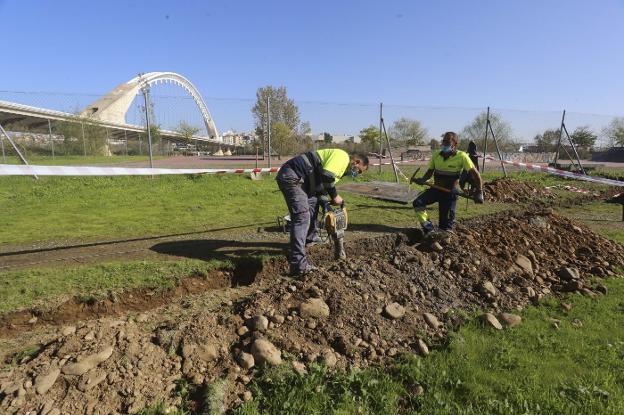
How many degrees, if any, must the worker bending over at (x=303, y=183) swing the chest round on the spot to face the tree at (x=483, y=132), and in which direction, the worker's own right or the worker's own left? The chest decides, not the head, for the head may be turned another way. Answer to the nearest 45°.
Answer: approximately 45° to the worker's own left

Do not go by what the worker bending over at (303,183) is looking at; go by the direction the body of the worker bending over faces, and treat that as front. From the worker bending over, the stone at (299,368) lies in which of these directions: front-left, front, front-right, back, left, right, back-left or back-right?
right

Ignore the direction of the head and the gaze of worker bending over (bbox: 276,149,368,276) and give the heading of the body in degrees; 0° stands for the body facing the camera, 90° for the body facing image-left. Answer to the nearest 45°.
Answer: approximately 270°

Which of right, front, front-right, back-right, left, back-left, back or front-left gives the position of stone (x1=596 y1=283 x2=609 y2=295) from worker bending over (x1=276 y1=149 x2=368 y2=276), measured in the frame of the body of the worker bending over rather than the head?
front

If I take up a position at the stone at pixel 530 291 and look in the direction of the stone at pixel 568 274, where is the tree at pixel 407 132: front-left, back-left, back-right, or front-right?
front-left

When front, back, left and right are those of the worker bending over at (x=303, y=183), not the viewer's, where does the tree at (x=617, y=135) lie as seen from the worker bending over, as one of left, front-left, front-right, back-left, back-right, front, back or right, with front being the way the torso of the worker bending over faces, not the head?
front-left

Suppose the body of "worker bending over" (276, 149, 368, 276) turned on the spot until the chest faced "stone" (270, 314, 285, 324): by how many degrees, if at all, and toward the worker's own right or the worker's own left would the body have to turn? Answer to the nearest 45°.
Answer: approximately 90° to the worker's own right

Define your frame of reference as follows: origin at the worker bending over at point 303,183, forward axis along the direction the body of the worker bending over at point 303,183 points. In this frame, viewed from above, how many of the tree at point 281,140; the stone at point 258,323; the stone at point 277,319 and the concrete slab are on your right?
2

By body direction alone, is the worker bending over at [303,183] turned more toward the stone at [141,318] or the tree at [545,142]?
the tree

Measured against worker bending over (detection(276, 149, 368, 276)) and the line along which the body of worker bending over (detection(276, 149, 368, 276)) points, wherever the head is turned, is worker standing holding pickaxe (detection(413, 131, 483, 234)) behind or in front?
in front

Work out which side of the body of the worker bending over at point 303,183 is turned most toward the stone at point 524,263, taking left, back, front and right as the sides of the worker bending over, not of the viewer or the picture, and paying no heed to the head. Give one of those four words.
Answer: front

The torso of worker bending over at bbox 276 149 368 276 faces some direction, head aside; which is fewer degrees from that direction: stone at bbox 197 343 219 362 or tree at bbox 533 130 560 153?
the tree

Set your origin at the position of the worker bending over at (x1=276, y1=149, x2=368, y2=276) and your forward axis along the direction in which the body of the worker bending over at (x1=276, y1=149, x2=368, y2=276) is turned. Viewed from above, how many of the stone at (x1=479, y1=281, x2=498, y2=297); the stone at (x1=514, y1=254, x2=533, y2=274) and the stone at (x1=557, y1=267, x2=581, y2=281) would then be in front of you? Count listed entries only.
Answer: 3

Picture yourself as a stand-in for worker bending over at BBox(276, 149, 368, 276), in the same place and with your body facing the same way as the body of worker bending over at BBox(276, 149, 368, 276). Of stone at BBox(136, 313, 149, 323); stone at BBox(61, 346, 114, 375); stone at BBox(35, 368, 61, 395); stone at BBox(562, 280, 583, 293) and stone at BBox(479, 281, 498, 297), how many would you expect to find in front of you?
2

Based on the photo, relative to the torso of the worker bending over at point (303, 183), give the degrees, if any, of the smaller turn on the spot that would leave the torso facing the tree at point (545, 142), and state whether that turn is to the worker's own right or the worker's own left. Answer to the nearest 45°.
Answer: approximately 45° to the worker's own left

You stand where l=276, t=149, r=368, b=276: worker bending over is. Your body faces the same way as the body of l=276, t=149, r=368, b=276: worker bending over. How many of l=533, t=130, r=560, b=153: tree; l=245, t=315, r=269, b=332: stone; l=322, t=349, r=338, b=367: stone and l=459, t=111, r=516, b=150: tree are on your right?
2

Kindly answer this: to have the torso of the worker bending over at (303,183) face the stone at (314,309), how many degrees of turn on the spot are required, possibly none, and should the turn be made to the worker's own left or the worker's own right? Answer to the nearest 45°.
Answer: approximately 90° to the worker's own right
